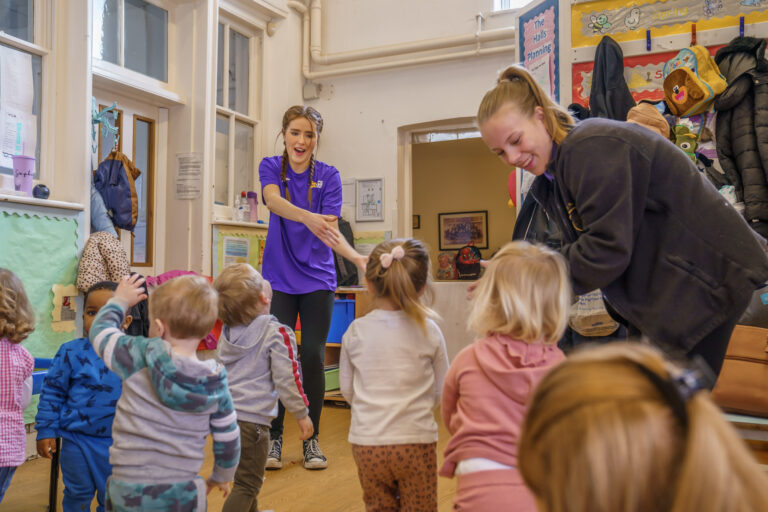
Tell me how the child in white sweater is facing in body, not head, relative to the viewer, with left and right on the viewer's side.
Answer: facing away from the viewer

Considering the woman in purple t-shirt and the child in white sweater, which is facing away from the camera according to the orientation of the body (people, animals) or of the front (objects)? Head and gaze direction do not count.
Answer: the child in white sweater

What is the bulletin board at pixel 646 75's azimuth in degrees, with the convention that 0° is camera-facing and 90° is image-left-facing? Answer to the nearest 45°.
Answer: approximately 0°

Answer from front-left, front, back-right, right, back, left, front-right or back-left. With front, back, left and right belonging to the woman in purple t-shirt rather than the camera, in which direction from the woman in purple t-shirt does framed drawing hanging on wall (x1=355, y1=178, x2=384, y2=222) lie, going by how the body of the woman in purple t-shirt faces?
back

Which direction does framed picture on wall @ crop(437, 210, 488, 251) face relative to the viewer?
toward the camera

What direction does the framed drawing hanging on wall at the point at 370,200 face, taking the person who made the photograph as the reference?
facing the viewer

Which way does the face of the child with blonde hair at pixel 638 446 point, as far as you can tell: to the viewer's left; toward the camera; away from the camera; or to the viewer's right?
away from the camera

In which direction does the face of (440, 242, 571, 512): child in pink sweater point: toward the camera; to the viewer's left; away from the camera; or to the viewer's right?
away from the camera

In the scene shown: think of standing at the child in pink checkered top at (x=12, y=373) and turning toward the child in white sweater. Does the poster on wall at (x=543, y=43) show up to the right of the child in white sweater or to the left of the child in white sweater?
left

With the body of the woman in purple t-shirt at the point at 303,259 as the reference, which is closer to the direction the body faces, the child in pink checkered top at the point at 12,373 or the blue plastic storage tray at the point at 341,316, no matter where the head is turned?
the child in pink checkered top

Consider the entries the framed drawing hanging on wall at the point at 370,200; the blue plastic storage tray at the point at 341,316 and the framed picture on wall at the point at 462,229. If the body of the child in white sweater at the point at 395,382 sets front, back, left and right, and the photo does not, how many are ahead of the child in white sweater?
3

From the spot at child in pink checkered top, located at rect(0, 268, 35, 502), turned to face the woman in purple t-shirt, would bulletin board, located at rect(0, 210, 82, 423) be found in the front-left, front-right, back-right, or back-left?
front-left

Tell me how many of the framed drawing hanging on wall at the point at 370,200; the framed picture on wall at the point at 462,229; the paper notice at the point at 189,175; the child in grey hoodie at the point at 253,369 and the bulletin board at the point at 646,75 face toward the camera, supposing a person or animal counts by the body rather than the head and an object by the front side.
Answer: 4

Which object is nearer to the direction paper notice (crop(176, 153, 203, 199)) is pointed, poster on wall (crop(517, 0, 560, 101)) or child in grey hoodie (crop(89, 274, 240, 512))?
the child in grey hoodie

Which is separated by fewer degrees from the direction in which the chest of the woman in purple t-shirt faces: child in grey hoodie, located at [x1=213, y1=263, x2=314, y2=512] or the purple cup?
the child in grey hoodie

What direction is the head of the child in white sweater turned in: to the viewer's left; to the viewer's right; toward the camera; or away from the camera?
away from the camera

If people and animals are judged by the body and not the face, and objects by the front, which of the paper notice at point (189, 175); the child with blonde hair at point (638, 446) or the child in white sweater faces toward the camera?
the paper notice

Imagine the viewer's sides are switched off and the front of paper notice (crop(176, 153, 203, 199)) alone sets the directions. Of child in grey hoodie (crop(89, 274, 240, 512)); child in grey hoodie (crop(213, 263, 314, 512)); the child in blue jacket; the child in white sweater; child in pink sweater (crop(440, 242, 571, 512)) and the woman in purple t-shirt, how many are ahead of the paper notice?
6
